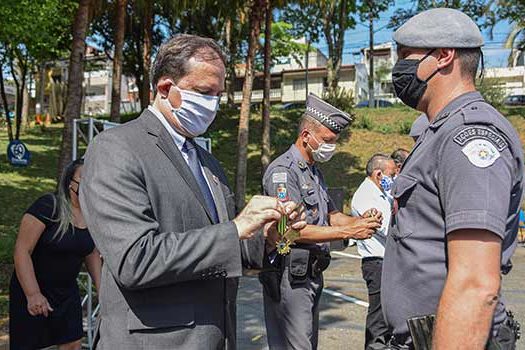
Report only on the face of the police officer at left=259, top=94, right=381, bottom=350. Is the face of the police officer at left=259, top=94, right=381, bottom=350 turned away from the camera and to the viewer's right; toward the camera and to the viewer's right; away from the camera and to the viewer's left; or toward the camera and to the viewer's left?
toward the camera and to the viewer's right

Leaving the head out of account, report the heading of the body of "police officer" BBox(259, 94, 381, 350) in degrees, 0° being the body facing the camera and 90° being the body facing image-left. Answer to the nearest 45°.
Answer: approximately 315°

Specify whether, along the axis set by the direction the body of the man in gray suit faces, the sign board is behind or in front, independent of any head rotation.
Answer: behind

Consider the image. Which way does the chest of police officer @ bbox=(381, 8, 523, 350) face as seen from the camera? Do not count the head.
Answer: to the viewer's left

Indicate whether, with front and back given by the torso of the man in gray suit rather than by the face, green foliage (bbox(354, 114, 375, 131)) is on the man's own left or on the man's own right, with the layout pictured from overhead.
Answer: on the man's own left

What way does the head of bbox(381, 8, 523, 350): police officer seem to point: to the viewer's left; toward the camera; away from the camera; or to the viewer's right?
to the viewer's left

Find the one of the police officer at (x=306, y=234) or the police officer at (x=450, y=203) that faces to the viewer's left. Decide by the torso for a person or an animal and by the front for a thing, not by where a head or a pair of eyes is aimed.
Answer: the police officer at (x=450, y=203)

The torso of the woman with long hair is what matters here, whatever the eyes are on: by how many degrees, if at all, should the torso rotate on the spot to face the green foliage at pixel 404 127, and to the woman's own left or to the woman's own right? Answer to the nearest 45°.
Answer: approximately 90° to the woman's own left

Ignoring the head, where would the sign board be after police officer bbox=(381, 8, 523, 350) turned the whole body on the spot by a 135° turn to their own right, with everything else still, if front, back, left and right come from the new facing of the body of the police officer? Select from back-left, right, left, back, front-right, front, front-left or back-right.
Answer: left

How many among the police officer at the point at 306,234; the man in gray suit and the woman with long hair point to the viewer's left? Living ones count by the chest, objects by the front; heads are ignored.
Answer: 0

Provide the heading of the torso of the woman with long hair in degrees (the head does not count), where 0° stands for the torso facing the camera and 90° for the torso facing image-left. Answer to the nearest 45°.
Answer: approximately 315°

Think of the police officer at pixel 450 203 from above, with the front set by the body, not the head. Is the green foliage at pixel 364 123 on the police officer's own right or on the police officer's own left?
on the police officer's own right
